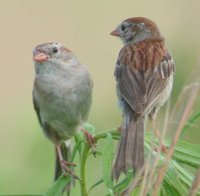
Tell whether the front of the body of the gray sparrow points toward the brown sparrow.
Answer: no

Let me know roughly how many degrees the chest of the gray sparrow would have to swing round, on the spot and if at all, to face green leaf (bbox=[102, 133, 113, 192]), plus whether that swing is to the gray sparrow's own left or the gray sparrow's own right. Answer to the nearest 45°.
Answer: approximately 90° to the gray sparrow's own left

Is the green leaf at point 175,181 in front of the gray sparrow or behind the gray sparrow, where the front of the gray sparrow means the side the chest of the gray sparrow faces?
in front

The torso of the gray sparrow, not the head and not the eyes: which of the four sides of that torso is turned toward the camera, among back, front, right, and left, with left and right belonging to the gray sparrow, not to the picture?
front

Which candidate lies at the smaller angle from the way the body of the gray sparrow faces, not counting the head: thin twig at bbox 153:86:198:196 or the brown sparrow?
the thin twig
